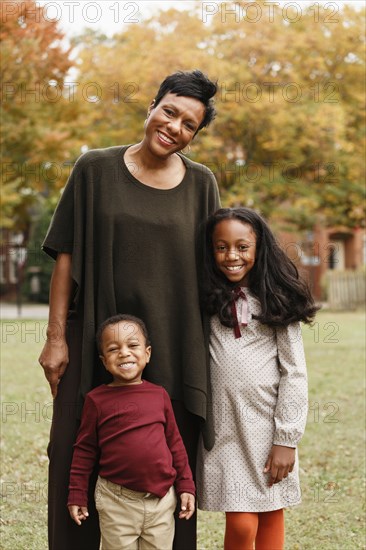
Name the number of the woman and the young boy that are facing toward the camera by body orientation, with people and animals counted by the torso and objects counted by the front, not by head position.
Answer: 2

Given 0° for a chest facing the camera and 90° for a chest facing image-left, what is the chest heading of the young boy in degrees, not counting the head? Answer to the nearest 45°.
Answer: approximately 0°

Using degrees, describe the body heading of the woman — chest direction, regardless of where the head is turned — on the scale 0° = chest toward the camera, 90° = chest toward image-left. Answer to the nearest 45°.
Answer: approximately 0°

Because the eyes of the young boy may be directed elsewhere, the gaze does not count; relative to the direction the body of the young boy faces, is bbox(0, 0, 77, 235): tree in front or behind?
behind

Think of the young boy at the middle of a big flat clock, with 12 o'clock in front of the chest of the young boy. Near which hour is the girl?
The girl is roughly at 8 o'clock from the young boy.

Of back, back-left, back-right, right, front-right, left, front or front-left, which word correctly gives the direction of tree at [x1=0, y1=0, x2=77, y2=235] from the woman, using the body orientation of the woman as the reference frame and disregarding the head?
back
